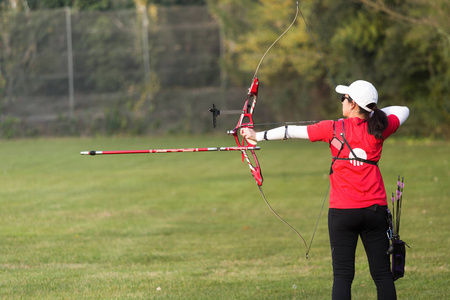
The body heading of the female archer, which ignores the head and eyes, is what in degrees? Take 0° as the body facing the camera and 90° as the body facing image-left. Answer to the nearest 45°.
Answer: approximately 180°

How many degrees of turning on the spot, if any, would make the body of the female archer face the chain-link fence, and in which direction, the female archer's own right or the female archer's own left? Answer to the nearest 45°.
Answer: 0° — they already face it
